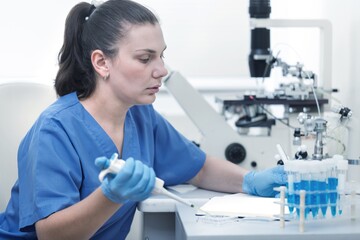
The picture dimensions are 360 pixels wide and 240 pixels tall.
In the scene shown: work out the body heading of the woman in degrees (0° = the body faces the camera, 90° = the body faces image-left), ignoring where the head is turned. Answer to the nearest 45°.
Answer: approximately 315°

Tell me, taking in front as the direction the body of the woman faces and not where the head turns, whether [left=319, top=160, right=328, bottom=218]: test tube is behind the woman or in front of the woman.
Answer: in front

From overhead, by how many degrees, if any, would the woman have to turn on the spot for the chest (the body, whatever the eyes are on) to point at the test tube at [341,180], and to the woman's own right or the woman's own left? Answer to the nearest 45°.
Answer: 0° — they already face it

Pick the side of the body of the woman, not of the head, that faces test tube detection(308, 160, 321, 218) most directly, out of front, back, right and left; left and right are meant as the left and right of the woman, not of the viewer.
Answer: front

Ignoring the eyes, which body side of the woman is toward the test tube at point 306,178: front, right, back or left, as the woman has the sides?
front

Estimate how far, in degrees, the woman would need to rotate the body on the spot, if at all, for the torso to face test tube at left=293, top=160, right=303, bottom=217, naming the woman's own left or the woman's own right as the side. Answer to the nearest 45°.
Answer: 0° — they already face it

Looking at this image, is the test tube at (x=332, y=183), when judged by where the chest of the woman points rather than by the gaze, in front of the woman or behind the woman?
in front
